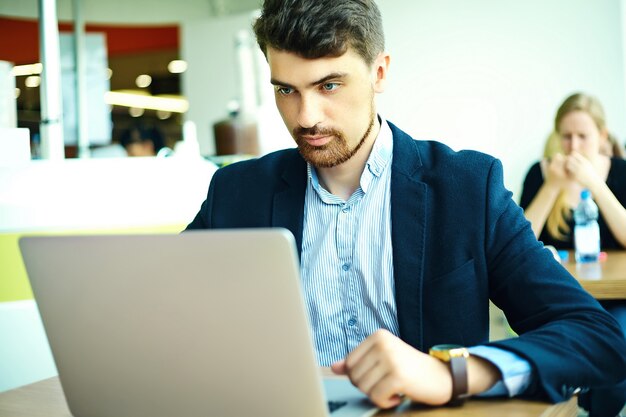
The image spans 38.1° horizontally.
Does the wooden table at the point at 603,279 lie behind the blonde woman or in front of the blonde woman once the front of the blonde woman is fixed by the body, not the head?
in front

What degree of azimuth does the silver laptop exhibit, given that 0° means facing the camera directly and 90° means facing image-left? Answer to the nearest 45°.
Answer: approximately 225°

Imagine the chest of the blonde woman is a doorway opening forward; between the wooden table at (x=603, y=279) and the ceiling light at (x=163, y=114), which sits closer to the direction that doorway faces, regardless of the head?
the wooden table

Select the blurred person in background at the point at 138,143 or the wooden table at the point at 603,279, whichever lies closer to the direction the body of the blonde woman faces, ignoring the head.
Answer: the wooden table

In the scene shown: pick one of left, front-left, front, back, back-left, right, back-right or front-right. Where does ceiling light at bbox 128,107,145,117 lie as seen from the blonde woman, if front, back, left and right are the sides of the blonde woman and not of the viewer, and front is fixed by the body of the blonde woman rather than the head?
back-right

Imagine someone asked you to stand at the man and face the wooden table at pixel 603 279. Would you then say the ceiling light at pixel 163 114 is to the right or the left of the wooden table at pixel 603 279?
left

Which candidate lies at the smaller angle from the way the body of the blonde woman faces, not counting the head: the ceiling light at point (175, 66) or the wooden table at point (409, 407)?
the wooden table

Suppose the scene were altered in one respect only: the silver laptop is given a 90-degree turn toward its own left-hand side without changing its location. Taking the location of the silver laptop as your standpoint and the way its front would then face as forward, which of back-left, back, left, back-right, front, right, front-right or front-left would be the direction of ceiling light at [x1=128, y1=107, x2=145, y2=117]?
front-right

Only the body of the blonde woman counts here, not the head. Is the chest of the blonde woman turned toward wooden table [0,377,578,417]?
yes

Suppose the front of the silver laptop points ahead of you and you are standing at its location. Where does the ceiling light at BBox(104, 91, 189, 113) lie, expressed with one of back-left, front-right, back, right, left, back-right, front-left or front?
front-left

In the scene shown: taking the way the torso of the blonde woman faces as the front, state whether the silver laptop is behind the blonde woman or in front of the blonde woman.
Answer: in front

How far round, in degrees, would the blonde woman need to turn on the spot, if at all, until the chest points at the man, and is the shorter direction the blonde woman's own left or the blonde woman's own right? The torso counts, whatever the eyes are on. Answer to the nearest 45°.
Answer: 0° — they already face them

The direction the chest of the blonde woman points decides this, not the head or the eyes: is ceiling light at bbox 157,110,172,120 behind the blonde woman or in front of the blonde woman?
behind

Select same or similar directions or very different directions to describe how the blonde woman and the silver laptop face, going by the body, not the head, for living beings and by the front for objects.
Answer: very different directions
